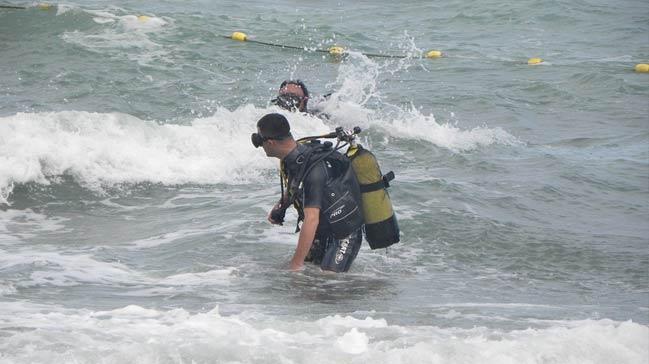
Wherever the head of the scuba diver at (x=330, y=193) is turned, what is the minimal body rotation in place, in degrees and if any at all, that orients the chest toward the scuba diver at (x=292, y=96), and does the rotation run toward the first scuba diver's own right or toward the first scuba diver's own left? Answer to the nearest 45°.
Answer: approximately 90° to the first scuba diver's own right

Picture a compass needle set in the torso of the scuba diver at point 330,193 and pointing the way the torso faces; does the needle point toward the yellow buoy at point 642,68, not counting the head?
no

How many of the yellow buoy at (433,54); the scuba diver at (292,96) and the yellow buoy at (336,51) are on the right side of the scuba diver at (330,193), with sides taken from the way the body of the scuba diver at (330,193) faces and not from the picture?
3

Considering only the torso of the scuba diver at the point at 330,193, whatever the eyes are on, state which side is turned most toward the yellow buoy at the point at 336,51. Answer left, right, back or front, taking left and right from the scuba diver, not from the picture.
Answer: right

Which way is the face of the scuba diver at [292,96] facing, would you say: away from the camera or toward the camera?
toward the camera

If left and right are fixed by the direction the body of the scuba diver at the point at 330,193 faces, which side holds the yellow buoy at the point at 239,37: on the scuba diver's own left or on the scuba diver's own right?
on the scuba diver's own right

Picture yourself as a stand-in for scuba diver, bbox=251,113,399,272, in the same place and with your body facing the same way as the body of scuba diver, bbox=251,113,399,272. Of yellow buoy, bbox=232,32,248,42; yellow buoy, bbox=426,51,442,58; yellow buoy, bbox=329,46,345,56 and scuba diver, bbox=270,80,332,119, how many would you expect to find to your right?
4

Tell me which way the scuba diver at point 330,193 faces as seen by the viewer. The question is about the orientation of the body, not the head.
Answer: to the viewer's left

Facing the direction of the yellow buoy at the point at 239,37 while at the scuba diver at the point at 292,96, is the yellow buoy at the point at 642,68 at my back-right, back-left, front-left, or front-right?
front-right

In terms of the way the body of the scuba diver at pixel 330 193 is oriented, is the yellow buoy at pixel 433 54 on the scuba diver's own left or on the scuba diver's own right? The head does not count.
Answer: on the scuba diver's own right
